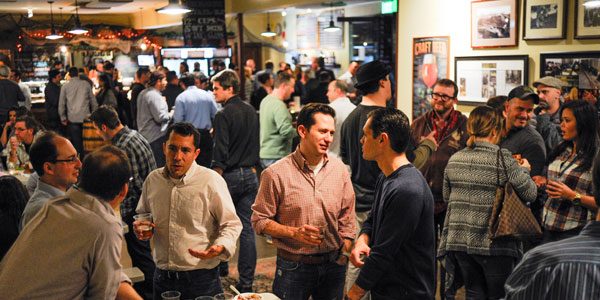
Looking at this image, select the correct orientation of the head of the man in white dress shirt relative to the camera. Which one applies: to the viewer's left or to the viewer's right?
to the viewer's left

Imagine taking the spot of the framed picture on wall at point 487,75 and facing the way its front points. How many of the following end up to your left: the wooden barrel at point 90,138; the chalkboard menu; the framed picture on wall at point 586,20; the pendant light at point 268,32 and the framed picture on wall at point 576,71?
2

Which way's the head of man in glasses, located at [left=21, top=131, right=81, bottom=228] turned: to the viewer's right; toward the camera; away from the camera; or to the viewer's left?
to the viewer's right

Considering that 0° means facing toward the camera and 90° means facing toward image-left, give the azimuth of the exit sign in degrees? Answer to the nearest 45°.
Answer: approximately 0°

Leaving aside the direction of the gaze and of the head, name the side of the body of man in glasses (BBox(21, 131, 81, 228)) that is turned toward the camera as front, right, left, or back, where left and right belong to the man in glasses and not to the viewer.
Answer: right

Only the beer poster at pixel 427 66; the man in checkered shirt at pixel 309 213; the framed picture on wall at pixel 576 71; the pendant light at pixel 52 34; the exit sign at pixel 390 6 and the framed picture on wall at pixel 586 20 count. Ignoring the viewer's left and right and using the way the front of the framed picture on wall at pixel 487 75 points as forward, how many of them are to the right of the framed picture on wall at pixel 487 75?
3

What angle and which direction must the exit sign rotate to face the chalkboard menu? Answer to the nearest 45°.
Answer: approximately 135° to its right

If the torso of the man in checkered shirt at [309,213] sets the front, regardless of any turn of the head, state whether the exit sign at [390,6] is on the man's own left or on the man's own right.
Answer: on the man's own left
